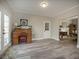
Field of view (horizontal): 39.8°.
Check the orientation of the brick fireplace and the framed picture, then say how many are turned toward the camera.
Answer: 2

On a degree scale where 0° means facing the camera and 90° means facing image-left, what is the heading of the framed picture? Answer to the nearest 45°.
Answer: approximately 0°
